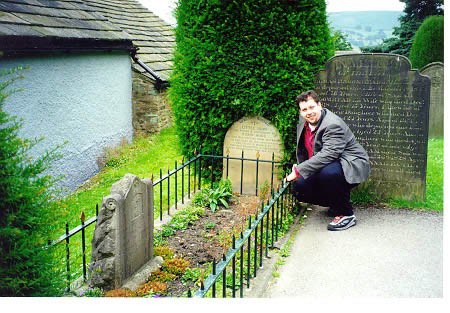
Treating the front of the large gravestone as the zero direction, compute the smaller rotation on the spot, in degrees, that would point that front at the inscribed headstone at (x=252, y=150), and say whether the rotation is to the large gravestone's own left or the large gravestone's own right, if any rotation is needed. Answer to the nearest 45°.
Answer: approximately 90° to the large gravestone's own right

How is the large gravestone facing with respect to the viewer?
toward the camera

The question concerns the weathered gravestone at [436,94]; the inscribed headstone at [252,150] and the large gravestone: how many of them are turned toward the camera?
3

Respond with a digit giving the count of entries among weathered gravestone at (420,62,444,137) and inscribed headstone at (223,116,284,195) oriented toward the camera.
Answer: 2

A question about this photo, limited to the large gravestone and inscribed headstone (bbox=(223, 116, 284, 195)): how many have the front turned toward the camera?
2

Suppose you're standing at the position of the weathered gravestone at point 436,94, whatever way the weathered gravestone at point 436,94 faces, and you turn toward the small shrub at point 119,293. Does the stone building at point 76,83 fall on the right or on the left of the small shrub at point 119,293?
right

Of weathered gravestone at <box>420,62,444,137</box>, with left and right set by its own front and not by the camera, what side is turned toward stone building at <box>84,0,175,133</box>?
right

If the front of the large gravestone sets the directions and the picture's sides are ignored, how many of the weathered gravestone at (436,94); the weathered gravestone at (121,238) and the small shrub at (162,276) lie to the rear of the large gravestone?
1

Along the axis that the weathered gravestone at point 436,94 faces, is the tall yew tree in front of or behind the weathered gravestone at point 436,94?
in front

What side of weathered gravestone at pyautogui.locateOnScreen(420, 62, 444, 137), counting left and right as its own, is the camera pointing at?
front

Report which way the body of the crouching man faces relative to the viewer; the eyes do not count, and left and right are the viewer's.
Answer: facing the viewer and to the left of the viewer

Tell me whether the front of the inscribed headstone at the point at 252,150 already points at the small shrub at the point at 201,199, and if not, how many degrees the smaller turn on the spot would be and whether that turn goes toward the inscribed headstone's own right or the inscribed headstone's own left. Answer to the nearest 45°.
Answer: approximately 45° to the inscribed headstone's own right

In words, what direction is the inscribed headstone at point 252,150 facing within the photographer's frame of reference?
facing the viewer
